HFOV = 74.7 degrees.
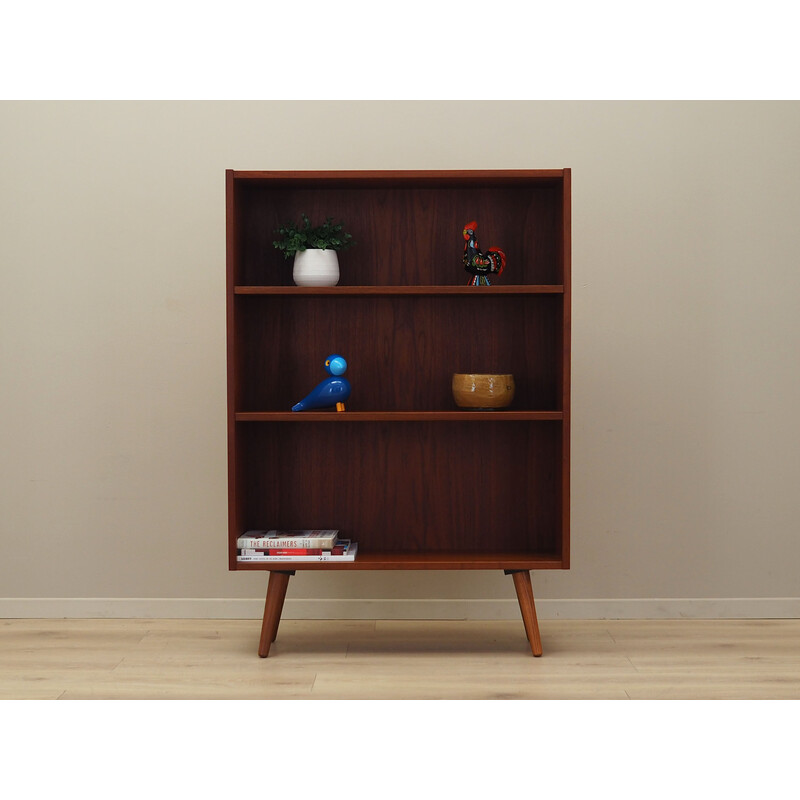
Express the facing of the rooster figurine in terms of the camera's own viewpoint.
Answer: facing to the left of the viewer

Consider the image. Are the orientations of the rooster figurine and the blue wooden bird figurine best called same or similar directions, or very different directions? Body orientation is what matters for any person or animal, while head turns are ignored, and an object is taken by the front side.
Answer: very different directions

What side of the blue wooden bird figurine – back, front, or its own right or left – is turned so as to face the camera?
right

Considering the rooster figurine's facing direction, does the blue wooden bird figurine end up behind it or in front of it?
in front

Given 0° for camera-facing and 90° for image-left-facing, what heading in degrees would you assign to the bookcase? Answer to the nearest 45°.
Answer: approximately 0°

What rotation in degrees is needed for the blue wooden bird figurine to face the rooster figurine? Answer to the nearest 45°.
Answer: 0° — it already faces it
